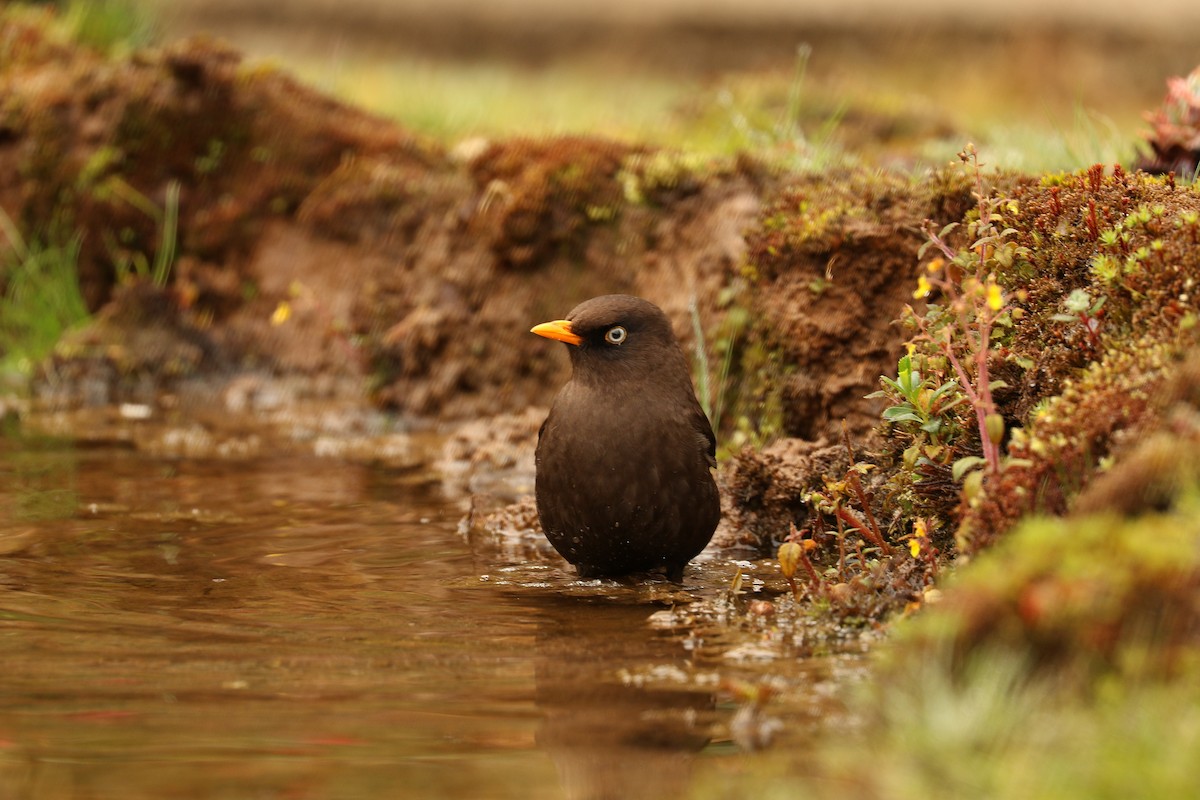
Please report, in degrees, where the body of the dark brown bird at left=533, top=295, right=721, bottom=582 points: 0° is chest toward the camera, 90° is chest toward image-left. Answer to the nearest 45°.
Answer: approximately 45°

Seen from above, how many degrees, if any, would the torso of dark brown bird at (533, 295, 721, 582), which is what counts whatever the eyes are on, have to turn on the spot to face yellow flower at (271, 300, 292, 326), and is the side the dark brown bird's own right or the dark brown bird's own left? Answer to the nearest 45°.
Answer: approximately 90° to the dark brown bird's own right

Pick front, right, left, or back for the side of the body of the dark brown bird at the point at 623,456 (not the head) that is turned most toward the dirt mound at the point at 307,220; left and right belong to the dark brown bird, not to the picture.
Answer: right
